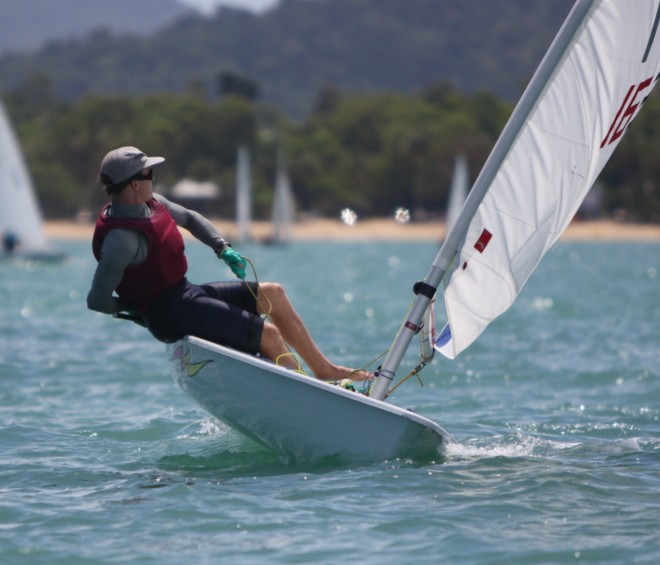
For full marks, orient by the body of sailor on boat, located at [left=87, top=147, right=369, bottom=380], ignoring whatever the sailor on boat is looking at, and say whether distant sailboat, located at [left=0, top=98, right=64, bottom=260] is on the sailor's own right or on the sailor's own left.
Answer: on the sailor's own left

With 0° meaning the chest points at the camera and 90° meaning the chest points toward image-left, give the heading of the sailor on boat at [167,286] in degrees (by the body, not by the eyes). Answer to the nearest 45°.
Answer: approximately 270°
